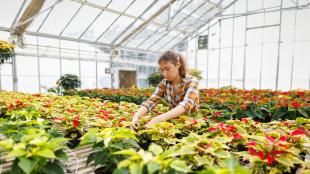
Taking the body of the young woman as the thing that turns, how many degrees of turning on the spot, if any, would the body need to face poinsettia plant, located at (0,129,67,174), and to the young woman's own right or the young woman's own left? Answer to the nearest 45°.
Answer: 0° — they already face it

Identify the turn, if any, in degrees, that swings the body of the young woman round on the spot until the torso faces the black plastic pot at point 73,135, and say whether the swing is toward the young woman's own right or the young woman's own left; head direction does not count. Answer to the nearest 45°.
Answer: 0° — they already face it

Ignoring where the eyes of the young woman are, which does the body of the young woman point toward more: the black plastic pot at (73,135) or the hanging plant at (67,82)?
the black plastic pot

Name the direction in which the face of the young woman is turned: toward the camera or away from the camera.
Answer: toward the camera

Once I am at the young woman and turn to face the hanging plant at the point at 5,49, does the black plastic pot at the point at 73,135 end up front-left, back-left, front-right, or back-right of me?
front-left

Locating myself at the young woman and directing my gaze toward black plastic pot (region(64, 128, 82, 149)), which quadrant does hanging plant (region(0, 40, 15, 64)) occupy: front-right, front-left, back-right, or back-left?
front-right

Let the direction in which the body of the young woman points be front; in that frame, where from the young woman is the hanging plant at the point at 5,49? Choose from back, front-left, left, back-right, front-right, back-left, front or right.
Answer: right

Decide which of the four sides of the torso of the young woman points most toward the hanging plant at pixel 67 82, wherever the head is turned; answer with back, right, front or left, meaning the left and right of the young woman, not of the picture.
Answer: right

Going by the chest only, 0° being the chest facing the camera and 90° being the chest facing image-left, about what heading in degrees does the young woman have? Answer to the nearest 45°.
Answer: approximately 45°

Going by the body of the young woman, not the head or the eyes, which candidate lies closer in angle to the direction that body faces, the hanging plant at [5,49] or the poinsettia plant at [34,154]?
the poinsettia plant

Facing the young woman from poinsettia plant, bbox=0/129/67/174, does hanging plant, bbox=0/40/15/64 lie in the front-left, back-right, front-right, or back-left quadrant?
front-left

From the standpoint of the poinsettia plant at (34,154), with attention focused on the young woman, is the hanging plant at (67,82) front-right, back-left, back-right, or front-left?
front-left

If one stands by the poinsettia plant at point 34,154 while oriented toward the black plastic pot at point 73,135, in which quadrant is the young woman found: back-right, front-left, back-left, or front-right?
front-right
